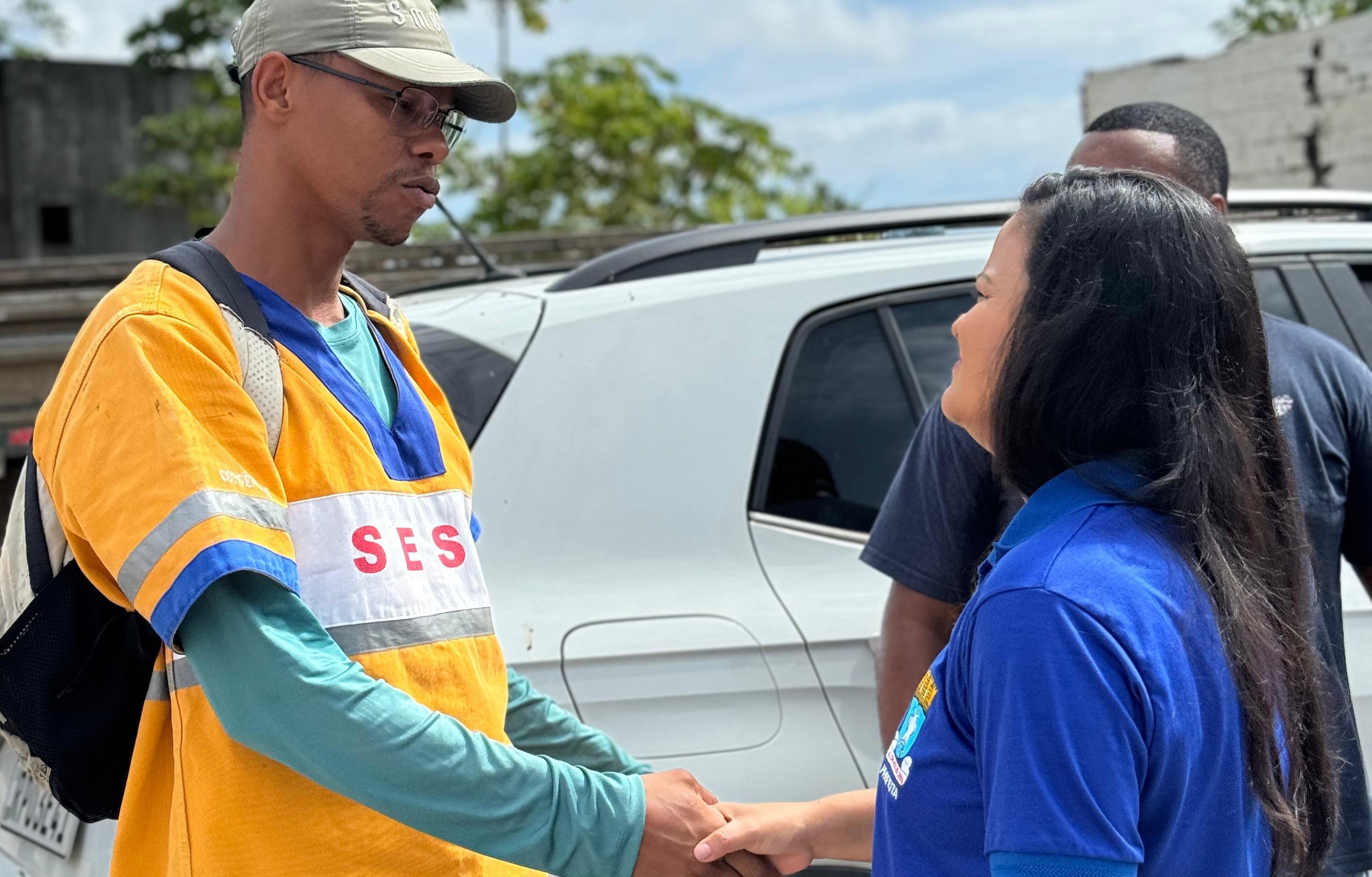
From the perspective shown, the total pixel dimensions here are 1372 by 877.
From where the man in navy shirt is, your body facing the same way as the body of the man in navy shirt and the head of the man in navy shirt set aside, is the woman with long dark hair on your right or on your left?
on your left

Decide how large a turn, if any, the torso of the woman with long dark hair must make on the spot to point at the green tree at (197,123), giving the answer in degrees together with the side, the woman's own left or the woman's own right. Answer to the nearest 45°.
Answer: approximately 45° to the woman's own right

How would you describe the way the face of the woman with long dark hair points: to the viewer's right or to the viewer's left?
to the viewer's left

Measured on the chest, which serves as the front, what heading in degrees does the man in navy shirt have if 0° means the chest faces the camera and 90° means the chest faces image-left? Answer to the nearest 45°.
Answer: approximately 45°

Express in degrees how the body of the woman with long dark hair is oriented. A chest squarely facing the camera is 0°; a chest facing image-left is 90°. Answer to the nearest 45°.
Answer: approximately 90°

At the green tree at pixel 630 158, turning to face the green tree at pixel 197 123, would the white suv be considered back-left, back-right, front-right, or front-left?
back-left

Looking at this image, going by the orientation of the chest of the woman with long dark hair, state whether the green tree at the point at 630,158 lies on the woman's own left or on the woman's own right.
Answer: on the woman's own right

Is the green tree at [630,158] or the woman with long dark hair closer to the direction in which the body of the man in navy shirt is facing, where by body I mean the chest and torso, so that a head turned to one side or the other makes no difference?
the woman with long dark hair

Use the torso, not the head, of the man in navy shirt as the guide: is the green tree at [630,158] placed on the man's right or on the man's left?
on the man's right
